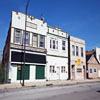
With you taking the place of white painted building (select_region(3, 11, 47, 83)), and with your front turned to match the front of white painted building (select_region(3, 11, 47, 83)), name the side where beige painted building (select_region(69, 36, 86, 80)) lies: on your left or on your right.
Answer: on your left

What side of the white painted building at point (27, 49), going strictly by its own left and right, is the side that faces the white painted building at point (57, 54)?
left

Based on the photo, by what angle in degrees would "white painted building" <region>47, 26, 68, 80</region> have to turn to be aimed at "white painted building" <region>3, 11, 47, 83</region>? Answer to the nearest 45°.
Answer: approximately 90° to its right

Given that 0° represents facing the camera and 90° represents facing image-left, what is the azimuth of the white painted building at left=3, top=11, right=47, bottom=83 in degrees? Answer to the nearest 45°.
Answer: approximately 315°

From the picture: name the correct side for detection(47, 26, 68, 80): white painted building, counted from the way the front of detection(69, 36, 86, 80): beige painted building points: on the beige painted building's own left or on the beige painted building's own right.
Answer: on the beige painted building's own right

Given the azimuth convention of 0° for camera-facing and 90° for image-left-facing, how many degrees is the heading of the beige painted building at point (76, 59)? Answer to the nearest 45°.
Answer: approximately 315°
